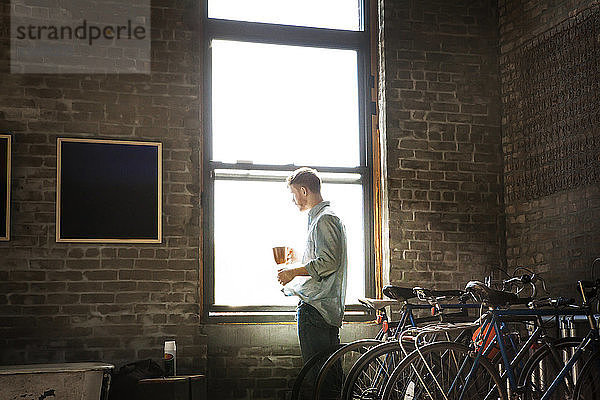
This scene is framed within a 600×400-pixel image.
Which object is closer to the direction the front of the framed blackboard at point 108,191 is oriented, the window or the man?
the man

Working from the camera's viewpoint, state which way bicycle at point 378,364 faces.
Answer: facing to the right of the viewer

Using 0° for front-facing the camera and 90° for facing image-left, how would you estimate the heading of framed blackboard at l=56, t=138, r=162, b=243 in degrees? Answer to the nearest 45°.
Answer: approximately 0°

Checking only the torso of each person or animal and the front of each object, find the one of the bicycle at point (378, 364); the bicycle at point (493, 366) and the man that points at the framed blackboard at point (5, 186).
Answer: the man

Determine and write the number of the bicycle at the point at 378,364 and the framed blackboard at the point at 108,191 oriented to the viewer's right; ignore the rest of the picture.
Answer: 1

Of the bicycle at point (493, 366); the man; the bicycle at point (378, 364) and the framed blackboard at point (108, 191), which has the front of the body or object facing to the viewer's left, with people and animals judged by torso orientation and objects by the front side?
the man

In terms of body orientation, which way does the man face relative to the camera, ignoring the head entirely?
to the viewer's left

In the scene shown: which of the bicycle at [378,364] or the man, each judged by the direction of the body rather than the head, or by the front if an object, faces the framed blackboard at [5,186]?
the man

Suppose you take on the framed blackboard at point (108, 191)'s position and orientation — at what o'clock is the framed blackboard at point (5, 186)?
the framed blackboard at point (5, 186) is roughly at 3 o'clock from the framed blackboard at point (108, 191).

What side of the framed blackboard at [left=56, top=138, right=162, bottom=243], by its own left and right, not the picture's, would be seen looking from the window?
left

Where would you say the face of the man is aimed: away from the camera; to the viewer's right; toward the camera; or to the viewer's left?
to the viewer's left
